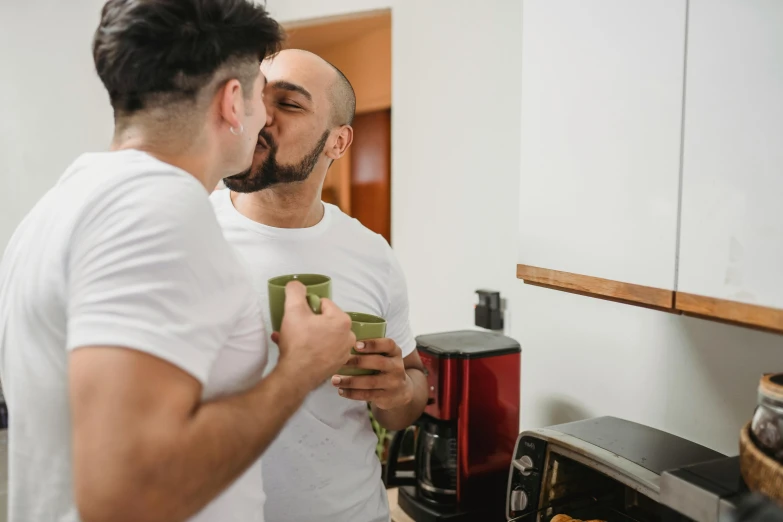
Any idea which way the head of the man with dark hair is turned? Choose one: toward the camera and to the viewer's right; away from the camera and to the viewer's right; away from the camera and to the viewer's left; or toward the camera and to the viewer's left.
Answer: away from the camera and to the viewer's right

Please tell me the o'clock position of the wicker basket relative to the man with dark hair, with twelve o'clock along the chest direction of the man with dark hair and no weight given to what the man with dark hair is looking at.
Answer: The wicker basket is roughly at 2 o'clock from the man with dark hair.

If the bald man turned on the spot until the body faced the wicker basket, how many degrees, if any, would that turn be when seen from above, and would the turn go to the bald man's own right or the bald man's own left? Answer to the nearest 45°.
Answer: approximately 90° to the bald man's own left

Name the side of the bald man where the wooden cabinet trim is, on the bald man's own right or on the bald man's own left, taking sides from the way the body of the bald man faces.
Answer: on the bald man's own left

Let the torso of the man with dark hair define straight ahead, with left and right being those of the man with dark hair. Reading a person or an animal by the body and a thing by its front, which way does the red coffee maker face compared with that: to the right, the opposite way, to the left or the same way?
the opposite way

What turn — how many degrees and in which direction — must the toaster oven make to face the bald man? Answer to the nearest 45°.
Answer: approximately 45° to its right

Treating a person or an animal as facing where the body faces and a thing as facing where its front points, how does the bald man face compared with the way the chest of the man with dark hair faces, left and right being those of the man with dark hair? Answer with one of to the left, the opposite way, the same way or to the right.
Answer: the opposite way

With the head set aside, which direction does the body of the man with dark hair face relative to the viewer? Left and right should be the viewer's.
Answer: facing away from the viewer and to the right of the viewer

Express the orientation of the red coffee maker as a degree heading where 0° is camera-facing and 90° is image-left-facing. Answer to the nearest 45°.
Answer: approximately 45°
